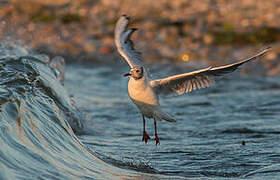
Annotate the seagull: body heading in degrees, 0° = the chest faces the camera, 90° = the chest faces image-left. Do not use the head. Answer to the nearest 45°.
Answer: approximately 45°
